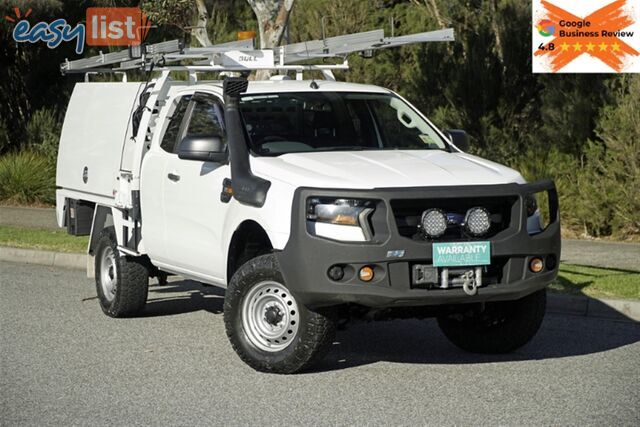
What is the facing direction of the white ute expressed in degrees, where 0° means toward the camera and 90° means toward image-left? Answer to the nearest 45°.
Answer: approximately 315°

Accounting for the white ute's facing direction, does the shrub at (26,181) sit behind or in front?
behind

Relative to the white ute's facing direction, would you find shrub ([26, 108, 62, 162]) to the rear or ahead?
to the rear

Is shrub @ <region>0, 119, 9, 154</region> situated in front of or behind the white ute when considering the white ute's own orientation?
behind
